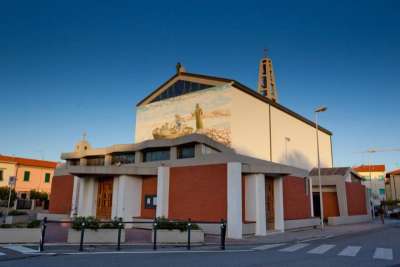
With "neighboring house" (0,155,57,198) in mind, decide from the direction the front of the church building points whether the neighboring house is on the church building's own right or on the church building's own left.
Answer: on the church building's own right

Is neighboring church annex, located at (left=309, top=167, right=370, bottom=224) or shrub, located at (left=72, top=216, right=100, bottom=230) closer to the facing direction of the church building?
the shrub

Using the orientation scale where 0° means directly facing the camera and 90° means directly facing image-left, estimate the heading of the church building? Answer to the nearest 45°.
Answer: approximately 45°

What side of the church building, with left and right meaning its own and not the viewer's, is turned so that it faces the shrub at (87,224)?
front

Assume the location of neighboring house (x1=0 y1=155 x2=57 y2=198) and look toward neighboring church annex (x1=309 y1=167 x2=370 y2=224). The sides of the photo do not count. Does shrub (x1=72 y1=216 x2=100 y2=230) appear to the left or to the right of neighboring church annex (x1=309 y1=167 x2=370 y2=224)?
right

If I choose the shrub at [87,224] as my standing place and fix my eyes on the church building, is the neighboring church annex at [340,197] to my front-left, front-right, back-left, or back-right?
front-right

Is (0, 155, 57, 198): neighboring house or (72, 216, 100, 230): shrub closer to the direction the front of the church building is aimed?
the shrub

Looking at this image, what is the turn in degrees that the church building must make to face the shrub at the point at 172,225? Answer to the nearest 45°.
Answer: approximately 45° to its left
